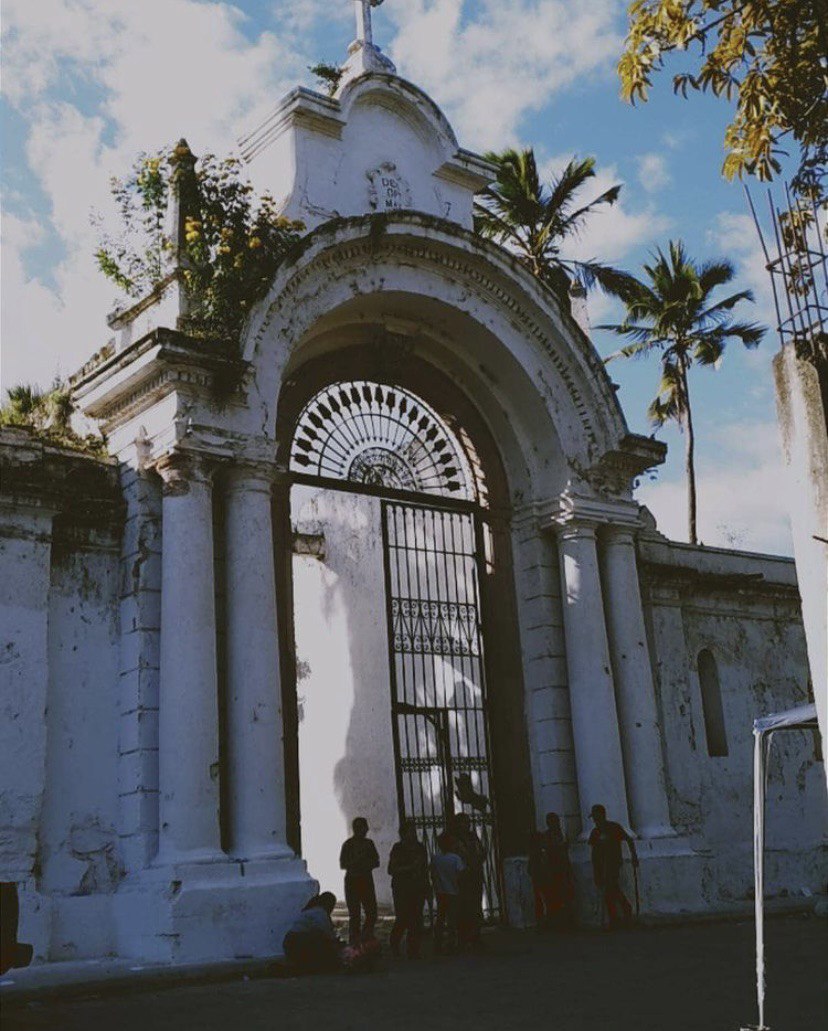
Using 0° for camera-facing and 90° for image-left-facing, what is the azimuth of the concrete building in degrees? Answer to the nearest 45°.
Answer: approximately 315°

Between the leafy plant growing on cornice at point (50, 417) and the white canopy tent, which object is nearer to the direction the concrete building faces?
the white canopy tent

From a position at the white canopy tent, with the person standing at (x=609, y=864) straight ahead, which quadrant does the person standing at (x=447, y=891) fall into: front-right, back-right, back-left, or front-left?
front-left

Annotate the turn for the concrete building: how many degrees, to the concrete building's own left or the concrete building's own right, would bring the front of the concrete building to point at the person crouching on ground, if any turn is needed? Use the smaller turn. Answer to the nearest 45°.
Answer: approximately 45° to the concrete building's own right

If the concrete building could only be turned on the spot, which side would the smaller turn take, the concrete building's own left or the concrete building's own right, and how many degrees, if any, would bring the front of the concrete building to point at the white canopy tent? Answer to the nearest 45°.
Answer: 0° — it already faces it

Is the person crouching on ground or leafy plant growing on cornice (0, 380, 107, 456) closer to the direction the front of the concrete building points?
the person crouching on ground
